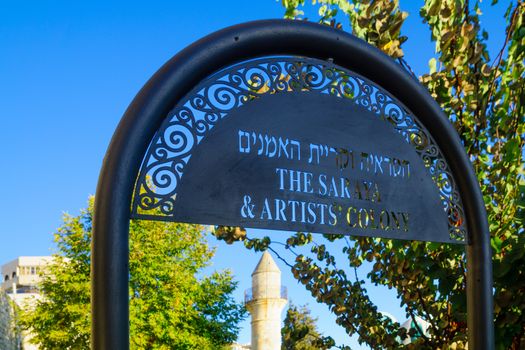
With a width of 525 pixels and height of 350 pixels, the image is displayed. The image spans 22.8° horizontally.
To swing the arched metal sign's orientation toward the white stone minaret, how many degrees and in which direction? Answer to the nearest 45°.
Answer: approximately 135° to its left

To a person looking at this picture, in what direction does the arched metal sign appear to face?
facing the viewer and to the right of the viewer

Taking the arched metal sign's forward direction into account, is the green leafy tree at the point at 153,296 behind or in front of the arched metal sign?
behind

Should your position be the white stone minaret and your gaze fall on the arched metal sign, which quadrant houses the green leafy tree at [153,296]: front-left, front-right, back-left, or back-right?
front-right

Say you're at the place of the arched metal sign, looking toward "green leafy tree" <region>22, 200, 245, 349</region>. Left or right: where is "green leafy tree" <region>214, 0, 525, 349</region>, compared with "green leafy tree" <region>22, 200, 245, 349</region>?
right
